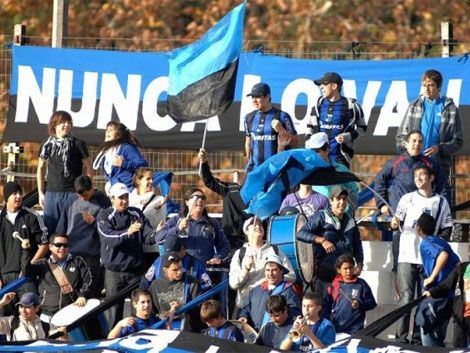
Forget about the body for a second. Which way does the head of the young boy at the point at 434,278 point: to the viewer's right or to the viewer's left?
to the viewer's left

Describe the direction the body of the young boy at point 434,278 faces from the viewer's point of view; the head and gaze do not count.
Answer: to the viewer's left

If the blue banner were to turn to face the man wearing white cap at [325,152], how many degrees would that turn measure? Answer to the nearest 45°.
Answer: approximately 45° to its left

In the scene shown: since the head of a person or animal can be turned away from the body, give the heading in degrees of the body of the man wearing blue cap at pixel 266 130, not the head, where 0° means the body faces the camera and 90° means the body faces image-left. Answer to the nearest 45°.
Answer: approximately 45°

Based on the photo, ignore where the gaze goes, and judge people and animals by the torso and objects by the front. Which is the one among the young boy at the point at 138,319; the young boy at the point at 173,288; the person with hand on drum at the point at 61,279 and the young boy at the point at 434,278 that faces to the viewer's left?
the young boy at the point at 434,278
